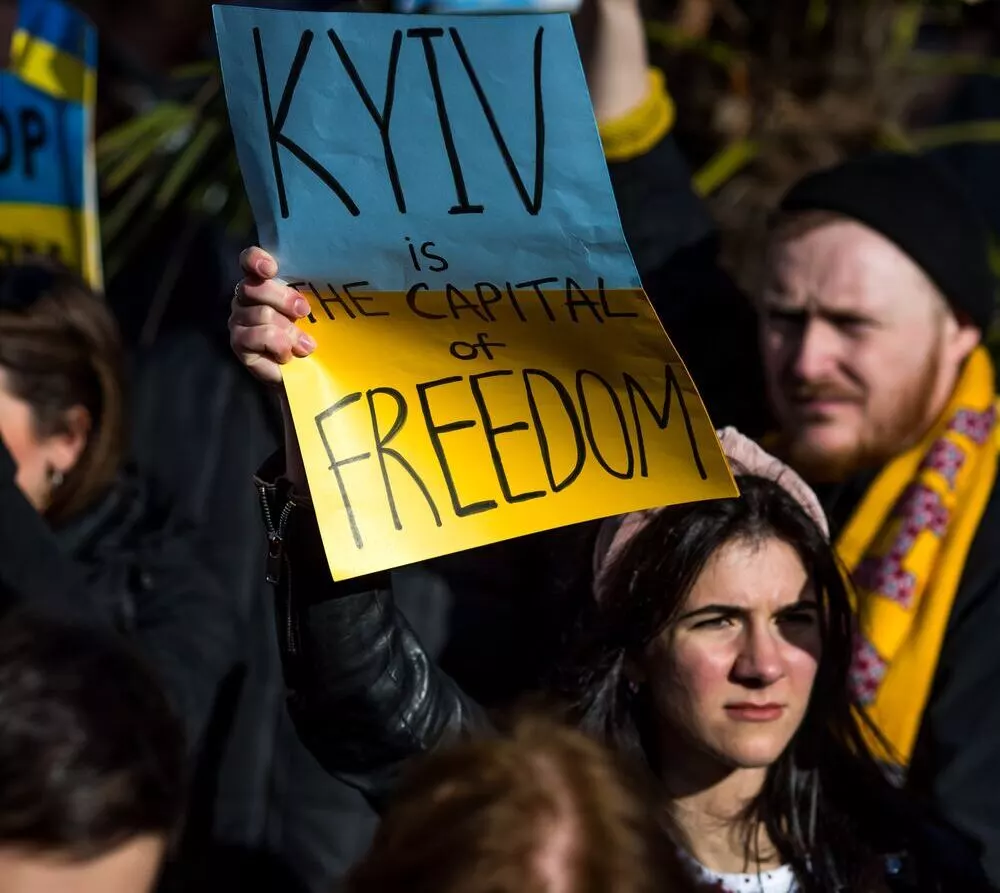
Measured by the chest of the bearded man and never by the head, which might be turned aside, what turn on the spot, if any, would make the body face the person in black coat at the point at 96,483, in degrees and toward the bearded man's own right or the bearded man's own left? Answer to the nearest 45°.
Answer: approximately 45° to the bearded man's own right

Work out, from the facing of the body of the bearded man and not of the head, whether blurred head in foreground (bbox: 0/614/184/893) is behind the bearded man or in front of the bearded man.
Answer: in front

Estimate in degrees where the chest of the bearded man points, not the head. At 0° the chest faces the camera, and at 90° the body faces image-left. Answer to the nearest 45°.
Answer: approximately 45°

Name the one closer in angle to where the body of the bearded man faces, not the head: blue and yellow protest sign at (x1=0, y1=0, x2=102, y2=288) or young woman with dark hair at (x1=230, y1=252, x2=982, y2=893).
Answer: the young woman with dark hair

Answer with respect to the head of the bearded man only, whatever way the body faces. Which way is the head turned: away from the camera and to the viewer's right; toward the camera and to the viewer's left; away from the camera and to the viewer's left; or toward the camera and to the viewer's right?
toward the camera and to the viewer's left

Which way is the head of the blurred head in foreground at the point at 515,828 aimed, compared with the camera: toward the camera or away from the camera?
away from the camera

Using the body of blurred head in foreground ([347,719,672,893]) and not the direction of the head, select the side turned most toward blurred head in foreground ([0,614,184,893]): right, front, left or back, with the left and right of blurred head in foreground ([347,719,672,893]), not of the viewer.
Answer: left

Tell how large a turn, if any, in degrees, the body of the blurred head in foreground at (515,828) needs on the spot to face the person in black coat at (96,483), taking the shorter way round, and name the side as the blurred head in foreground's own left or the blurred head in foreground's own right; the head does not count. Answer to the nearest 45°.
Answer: approximately 45° to the blurred head in foreground's own left

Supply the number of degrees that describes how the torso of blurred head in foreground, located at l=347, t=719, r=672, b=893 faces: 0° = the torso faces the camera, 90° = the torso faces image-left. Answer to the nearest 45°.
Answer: approximately 180°

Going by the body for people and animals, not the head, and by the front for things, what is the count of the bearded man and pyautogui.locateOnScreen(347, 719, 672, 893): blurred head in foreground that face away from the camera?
1

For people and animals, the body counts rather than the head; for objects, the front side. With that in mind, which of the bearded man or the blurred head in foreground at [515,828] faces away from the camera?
the blurred head in foreground

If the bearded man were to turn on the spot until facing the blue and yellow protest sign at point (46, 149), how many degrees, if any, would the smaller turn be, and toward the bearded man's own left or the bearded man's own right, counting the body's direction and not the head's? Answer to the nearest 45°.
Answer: approximately 45° to the bearded man's own right

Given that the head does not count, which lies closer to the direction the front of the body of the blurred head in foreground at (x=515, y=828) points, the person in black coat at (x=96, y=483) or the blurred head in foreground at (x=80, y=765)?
the person in black coat

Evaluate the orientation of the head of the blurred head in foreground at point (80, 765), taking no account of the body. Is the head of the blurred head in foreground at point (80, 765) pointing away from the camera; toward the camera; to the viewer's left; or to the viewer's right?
away from the camera
